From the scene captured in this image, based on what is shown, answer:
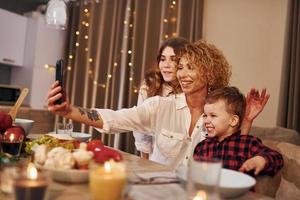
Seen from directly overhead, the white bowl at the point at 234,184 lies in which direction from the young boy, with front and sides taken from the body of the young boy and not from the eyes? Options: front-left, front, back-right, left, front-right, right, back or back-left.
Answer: front-left

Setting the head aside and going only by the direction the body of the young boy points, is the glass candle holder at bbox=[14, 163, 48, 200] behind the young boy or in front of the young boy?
in front

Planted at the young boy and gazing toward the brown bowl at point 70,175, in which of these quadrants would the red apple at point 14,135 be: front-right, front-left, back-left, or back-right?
front-right

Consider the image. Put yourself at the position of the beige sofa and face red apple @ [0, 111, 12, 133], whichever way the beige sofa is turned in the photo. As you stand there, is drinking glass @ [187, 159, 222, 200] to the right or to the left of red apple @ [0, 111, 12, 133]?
left

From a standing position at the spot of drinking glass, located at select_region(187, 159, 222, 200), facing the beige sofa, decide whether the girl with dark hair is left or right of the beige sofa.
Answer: left

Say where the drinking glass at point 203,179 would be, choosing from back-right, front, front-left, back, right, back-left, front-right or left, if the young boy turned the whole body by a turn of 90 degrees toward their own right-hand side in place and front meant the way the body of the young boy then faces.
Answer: back-left

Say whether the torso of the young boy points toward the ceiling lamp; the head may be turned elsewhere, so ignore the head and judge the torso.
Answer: no

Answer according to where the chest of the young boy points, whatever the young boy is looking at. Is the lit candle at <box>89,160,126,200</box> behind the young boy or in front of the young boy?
in front

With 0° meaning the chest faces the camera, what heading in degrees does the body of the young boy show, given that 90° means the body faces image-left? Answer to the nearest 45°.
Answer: approximately 45°

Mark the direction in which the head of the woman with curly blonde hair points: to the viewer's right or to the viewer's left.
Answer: to the viewer's left

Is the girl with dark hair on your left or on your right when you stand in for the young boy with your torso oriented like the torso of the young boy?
on your right

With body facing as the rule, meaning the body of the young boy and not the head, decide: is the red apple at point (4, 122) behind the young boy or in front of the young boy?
in front

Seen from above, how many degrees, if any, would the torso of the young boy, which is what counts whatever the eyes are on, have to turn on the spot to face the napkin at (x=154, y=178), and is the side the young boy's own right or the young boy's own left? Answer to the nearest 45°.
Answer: approximately 45° to the young boy's own left

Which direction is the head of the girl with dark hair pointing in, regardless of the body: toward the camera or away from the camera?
toward the camera
